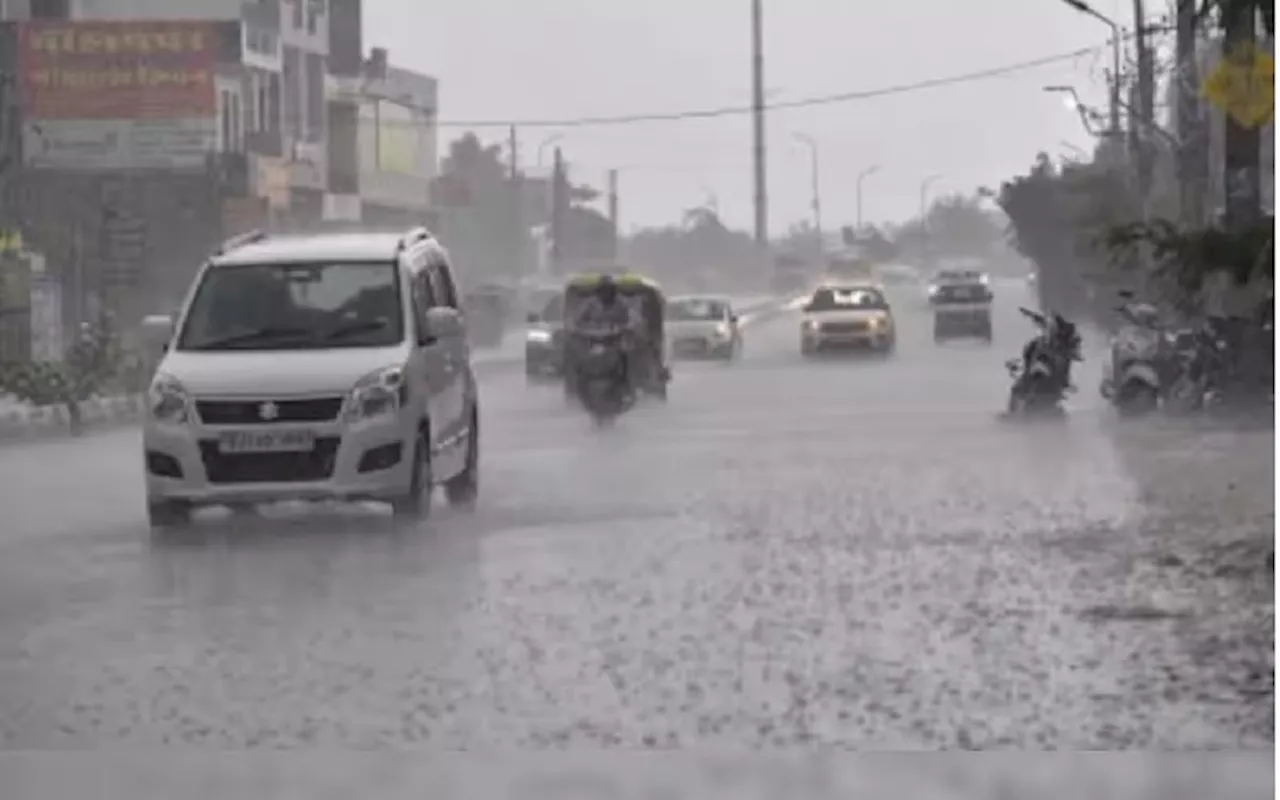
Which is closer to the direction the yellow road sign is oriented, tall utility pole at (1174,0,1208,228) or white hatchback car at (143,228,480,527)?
the white hatchback car

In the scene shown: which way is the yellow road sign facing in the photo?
toward the camera

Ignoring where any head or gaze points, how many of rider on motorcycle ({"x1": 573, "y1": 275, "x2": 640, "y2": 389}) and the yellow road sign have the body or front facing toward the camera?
2

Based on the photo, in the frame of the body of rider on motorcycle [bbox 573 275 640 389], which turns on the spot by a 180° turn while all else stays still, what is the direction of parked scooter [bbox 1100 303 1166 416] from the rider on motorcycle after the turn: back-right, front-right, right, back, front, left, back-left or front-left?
right

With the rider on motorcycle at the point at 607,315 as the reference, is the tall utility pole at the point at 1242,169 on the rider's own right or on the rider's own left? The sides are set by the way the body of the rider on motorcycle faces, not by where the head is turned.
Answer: on the rider's own left

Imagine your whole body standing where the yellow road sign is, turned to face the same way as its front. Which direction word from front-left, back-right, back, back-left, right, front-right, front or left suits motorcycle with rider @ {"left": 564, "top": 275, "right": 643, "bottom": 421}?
back-right

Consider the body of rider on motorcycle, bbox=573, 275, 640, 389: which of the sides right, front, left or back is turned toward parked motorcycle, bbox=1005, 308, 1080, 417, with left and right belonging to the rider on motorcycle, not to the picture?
left

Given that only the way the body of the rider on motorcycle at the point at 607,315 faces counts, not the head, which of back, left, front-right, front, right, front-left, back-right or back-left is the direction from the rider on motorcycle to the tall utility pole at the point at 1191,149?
back-left

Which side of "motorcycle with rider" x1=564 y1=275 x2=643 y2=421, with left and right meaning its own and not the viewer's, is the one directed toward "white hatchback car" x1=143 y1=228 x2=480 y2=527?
front

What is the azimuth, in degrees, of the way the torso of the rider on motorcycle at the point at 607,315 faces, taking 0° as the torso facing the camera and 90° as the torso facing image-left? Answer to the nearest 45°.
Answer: approximately 0°
